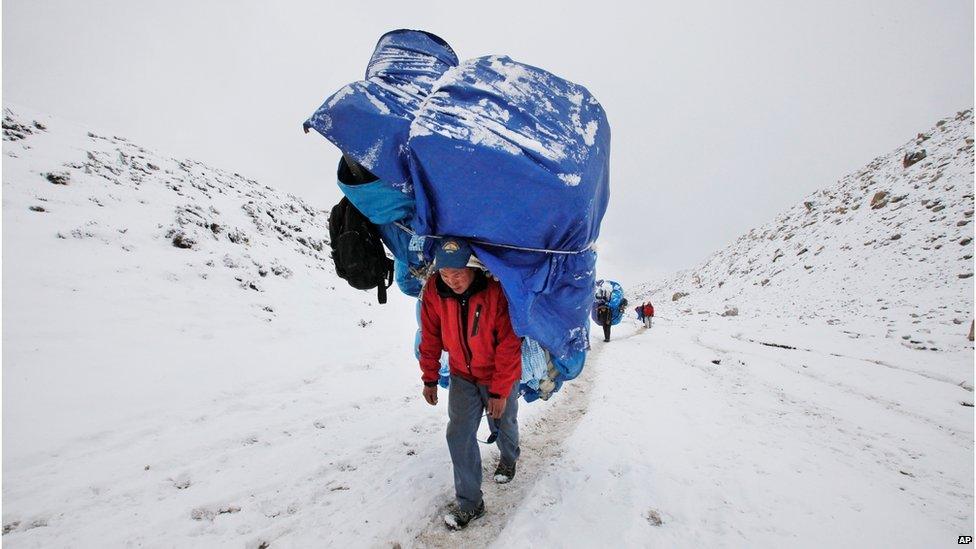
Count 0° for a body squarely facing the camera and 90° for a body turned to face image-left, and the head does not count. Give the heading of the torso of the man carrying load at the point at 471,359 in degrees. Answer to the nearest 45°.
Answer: approximately 45°

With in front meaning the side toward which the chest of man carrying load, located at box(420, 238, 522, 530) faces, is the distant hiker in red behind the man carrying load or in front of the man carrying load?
behind
